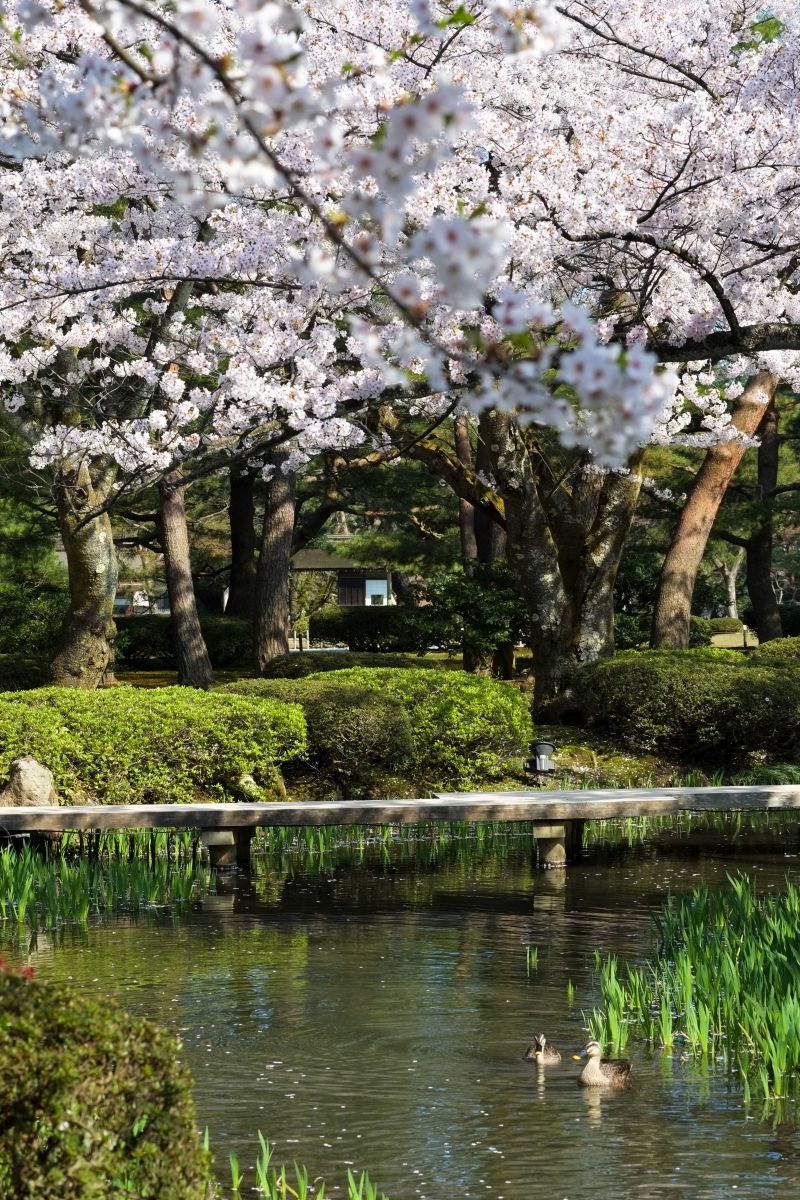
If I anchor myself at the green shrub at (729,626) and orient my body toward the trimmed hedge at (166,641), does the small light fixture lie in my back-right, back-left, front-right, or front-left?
front-left

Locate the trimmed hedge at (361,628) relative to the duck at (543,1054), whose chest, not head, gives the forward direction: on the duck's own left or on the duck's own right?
on the duck's own right

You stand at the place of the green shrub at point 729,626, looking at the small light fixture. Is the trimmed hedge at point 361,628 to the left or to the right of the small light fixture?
right

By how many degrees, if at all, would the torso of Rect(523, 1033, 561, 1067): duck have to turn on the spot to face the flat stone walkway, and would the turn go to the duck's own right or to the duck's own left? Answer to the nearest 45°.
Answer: approximately 135° to the duck's own right

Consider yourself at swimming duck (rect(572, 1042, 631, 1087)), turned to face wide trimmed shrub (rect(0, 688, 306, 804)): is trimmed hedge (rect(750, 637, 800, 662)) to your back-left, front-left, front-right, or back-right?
front-right

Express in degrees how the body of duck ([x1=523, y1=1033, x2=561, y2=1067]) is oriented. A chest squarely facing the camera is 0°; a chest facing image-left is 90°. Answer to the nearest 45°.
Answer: approximately 45°

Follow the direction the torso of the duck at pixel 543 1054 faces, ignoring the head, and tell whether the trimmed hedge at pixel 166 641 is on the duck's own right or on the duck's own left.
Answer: on the duck's own right
